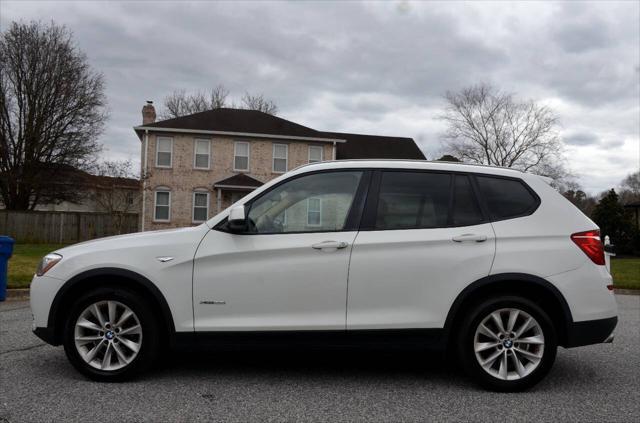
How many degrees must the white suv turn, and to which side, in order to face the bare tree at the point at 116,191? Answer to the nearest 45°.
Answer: approximately 45° to its right

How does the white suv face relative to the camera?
to the viewer's left

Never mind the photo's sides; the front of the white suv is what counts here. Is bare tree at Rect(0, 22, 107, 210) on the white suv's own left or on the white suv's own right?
on the white suv's own right

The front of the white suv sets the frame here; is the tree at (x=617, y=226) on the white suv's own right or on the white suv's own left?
on the white suv's own right

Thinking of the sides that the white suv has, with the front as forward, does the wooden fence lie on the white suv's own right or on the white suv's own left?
on the white suv's own right

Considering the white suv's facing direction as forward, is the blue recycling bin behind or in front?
in front

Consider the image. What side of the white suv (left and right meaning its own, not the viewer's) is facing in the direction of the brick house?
right

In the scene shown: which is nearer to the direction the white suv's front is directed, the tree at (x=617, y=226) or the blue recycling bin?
the blue recycling bin

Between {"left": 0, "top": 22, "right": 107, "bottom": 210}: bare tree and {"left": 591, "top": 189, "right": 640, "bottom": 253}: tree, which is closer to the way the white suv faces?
the bare tree
